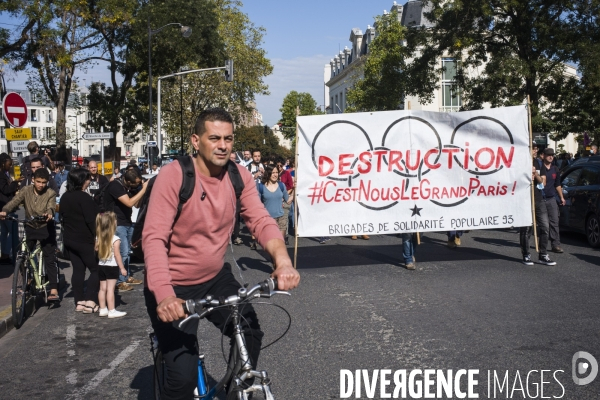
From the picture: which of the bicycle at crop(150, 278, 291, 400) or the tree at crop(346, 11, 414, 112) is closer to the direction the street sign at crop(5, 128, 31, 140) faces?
the bicycle

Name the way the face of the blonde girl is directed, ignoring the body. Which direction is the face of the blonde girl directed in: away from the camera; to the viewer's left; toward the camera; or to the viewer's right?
away from the camera

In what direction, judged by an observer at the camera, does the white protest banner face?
facing the viewer

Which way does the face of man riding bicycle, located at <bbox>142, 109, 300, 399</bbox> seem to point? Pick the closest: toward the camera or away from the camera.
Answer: toward the camera

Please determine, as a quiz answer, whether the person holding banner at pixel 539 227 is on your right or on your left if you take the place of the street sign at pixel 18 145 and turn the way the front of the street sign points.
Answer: on your left

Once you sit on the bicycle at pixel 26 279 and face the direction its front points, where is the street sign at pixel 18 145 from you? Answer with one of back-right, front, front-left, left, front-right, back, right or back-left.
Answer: back-right

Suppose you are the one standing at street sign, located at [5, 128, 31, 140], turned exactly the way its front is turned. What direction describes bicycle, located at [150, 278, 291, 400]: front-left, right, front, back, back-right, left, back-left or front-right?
front

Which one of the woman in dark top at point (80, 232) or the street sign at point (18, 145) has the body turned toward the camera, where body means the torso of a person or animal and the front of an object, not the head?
the street sign

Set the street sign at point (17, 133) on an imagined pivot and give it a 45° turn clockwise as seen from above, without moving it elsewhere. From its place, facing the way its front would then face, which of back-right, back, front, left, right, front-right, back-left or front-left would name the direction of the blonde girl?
front-left

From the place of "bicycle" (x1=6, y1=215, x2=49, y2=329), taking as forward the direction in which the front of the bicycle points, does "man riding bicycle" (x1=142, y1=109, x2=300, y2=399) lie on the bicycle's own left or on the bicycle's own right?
on the bicycle's own left

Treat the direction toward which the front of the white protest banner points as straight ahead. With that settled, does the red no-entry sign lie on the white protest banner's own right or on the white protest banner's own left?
on the white protest banner's own right

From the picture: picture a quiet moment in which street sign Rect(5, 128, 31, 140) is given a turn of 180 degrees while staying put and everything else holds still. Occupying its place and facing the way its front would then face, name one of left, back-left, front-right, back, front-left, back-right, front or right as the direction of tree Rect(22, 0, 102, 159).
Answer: front

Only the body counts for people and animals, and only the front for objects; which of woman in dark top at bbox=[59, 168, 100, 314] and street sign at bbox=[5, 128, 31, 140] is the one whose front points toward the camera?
the street sign
